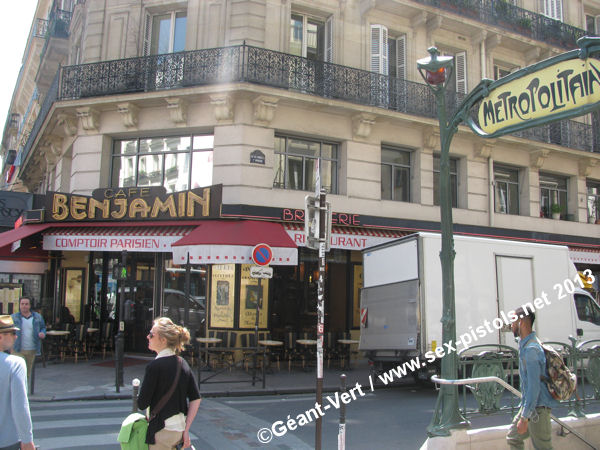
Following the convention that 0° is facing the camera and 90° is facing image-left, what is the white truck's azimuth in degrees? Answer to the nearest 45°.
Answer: approximately 225°

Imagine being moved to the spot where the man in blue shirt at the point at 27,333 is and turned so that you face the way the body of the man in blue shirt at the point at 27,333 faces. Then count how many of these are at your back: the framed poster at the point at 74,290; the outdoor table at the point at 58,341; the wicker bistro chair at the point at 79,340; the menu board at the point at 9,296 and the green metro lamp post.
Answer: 4

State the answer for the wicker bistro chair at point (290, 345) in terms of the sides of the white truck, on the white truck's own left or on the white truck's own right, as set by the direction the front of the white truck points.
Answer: on the white truck's own left

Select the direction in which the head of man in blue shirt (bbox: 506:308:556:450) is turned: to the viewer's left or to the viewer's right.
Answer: to the viewer's left

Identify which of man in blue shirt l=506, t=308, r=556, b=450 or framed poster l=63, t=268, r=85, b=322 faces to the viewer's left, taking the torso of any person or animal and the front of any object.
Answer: the man in blue shirt

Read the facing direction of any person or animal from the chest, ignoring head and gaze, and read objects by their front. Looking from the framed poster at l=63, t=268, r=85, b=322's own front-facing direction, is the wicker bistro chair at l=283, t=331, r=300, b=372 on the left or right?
on its left

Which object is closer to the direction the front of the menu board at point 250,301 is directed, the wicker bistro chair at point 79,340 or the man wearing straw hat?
the man wearing straw hat
